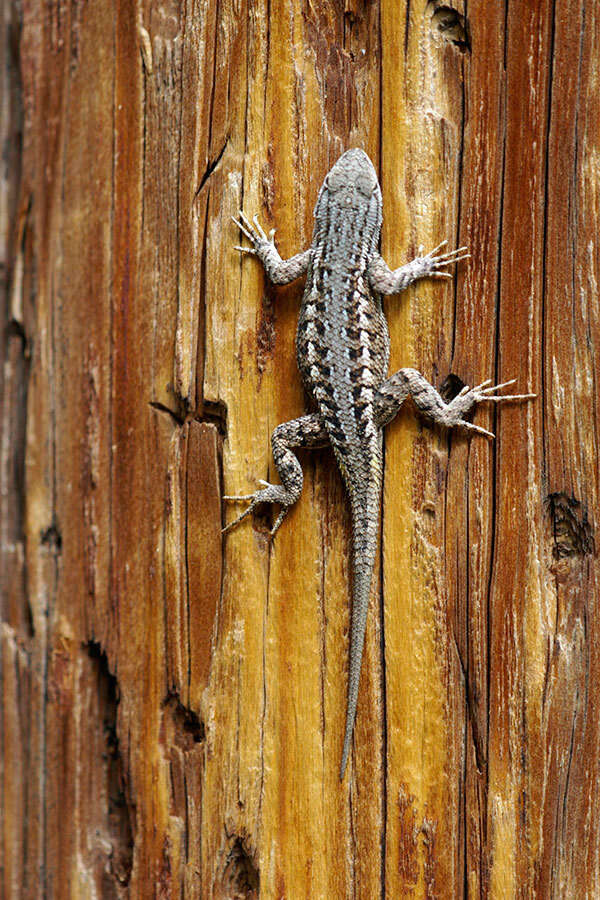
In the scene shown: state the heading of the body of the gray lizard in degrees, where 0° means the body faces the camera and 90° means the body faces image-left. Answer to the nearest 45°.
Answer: approximately 180°
